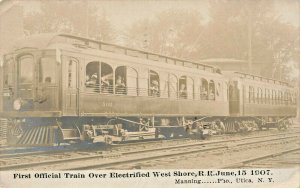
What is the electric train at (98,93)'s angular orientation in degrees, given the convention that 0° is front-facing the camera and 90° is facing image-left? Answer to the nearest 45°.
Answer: approximately 45°

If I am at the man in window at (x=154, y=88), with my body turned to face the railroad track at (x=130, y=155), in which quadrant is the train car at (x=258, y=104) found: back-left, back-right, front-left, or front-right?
back-left

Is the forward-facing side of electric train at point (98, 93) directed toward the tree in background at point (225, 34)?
no

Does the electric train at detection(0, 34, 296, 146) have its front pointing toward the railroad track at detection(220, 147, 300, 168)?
no

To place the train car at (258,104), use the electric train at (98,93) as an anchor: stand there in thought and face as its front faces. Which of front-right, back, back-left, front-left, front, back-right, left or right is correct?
back
